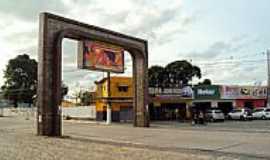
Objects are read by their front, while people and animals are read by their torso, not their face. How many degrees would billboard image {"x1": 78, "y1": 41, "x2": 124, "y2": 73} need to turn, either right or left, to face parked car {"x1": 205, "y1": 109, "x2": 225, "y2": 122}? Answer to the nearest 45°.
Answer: approximately 90° to its left

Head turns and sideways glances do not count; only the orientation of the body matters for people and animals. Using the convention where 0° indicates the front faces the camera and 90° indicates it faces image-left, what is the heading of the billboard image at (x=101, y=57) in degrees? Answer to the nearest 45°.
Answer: approximately 315°
